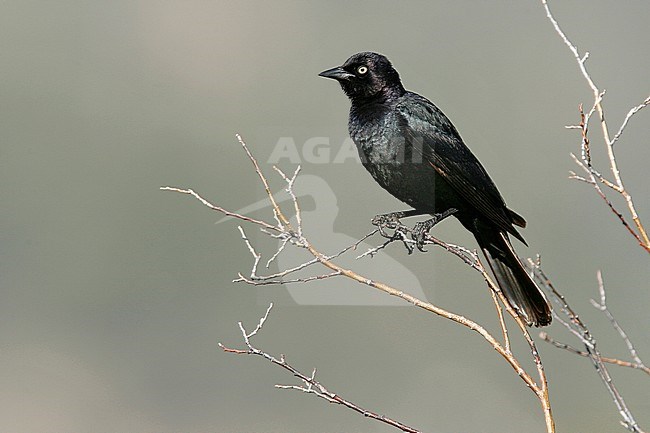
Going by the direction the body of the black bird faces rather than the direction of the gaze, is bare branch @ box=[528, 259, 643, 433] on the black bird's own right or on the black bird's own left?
on the black bird's own left

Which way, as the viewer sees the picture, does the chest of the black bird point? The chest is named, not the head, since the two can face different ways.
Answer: to the viewer's left
